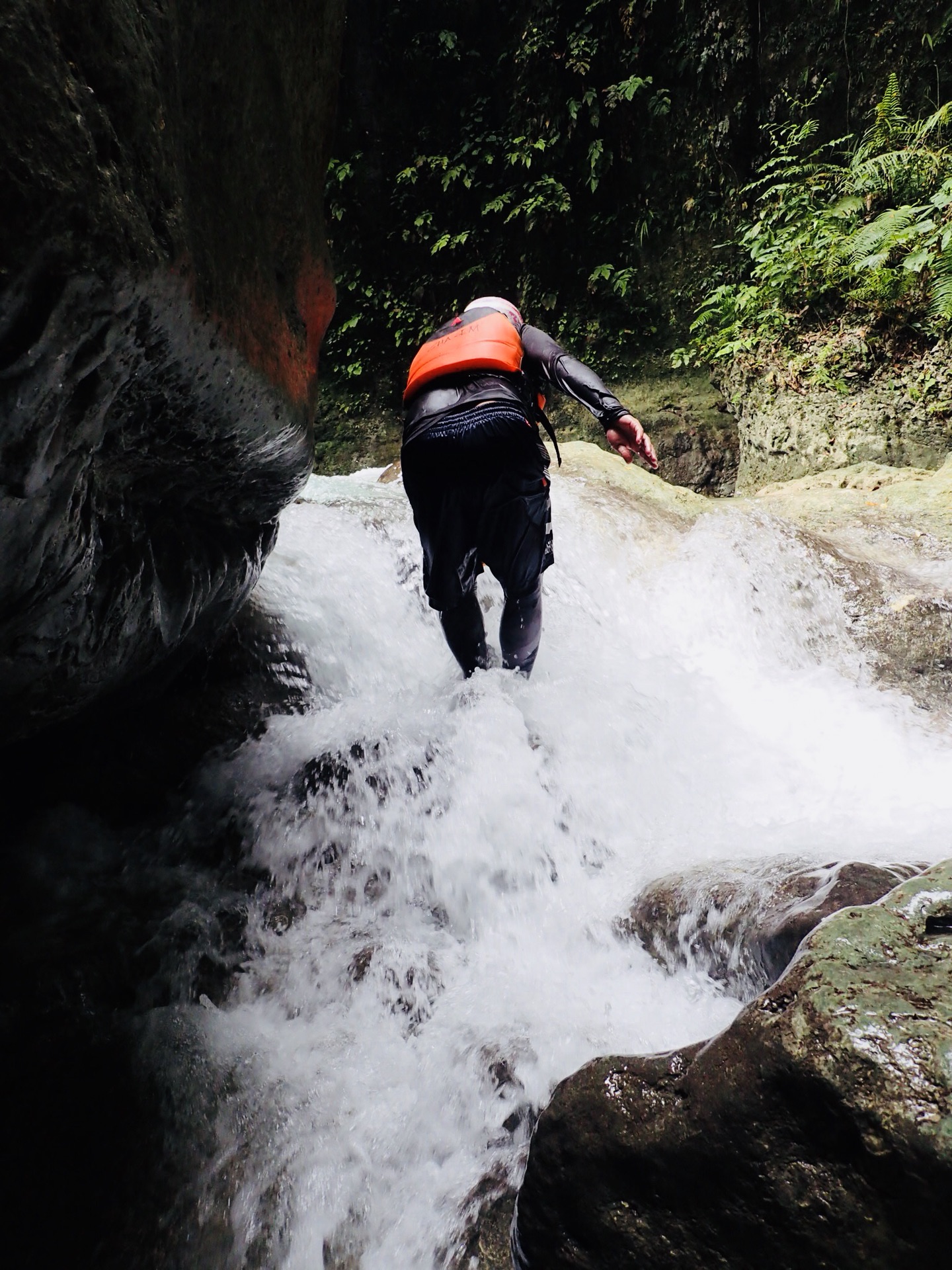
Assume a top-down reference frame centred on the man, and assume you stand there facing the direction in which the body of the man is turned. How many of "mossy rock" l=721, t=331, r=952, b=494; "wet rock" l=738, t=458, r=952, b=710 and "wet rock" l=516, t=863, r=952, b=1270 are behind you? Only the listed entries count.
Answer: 1

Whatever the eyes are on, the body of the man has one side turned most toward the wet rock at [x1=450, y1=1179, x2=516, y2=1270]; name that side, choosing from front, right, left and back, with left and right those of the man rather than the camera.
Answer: back

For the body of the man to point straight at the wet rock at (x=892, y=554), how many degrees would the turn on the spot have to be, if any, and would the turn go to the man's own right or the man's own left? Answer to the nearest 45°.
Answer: approximately 45° to the man's own right

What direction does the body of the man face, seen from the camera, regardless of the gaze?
away from the camera

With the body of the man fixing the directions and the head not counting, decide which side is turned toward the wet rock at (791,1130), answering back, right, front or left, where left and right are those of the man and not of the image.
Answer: back

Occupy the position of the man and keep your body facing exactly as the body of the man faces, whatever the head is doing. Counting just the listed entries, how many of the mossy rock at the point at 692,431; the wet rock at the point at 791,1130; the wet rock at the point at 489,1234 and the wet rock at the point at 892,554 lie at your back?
2

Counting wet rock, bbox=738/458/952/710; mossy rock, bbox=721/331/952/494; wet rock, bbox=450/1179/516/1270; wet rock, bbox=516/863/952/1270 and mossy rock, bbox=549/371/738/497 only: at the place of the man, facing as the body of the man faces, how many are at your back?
2

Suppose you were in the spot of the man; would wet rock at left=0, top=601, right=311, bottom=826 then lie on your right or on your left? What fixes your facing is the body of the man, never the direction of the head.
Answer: on your left

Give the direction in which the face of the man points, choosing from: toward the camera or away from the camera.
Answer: away from the camera
